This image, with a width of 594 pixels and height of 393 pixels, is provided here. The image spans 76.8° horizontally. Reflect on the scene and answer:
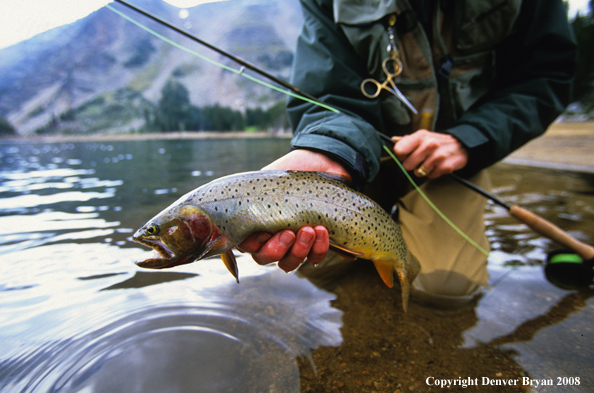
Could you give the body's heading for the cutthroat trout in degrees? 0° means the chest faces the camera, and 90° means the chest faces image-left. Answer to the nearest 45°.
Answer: approximately 90°
